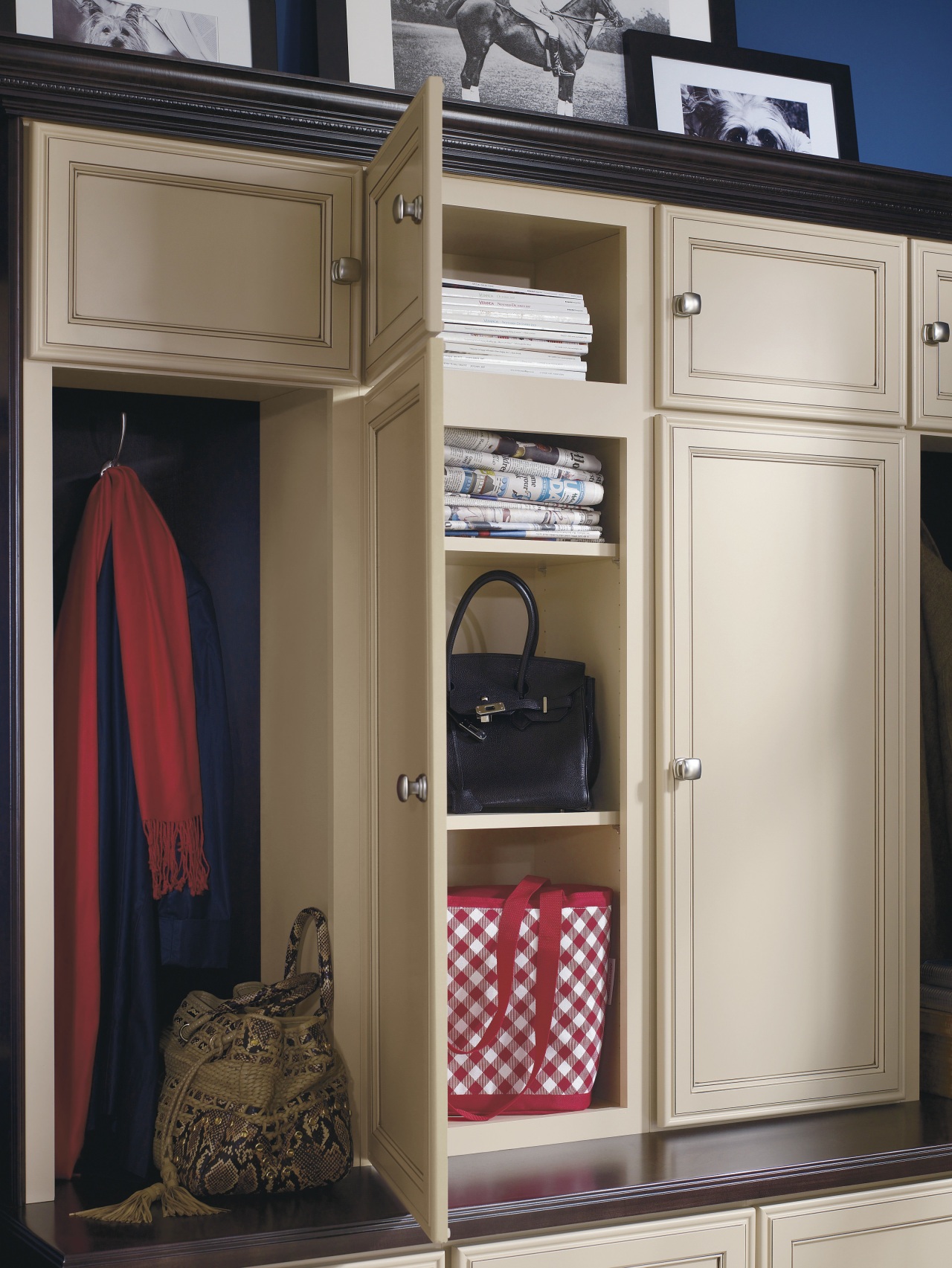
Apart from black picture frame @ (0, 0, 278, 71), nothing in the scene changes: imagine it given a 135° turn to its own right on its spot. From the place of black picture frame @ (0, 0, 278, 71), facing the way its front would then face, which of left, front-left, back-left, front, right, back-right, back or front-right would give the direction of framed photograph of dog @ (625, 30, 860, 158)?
right

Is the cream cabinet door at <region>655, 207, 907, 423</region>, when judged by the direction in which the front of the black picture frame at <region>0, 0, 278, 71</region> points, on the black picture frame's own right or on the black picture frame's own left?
on the black picture frame's own left

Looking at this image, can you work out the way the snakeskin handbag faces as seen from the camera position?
facing the viewer and to the left of the viewer

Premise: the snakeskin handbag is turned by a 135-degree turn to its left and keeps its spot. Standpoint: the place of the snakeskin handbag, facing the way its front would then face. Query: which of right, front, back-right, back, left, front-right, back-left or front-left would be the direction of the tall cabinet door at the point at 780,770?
front

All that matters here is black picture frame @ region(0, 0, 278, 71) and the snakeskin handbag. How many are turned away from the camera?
0
